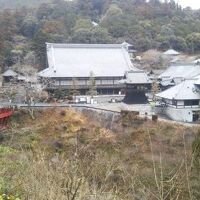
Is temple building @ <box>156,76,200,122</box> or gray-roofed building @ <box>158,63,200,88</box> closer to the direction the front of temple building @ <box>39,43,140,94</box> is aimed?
the temple building

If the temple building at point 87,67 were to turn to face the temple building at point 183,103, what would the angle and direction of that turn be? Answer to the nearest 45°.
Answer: approximately 45° to its left

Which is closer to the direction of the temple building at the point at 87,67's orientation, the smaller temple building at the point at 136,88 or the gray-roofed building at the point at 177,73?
the smaller temple building

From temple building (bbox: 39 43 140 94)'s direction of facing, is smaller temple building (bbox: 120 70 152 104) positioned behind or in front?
in front

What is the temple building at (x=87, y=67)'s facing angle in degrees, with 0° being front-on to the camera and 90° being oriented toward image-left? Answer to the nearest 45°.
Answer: approximately 0°

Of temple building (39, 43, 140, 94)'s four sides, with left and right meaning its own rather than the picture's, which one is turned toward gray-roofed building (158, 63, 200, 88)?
left
